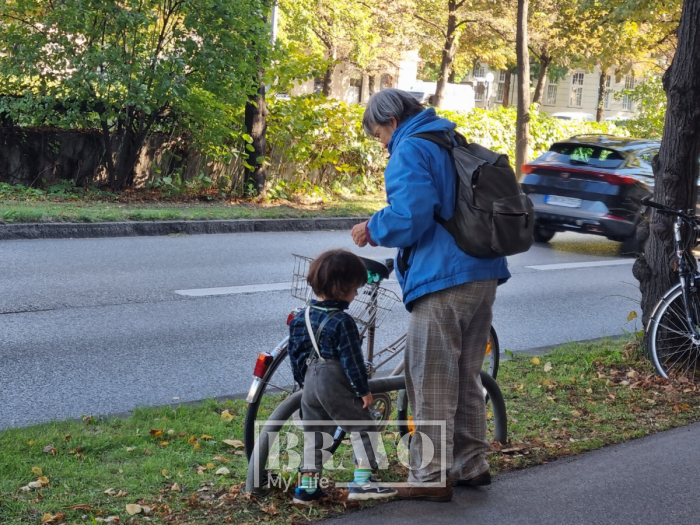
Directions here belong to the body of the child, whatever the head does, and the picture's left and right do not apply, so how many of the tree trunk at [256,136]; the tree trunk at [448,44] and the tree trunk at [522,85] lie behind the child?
0

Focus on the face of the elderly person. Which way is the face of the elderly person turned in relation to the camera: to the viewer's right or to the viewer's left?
to the viewer's left

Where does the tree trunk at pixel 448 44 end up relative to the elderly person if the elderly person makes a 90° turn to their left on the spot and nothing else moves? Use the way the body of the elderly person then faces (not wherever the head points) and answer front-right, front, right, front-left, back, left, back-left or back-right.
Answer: back

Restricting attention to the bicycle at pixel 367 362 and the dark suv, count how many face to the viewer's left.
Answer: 0

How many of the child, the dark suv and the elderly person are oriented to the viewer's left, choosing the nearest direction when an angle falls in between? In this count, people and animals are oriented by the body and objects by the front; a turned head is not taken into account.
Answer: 1

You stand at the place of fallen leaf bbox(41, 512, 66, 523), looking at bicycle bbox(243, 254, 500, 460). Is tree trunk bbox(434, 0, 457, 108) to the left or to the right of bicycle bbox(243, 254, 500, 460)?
left

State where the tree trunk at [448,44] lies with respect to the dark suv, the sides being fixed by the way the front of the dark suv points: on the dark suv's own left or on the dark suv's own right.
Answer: on the dark suv's own left

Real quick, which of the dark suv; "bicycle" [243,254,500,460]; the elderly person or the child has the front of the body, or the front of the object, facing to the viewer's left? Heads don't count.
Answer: the elderly person

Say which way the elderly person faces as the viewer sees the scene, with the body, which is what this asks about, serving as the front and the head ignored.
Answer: to the viewer's left

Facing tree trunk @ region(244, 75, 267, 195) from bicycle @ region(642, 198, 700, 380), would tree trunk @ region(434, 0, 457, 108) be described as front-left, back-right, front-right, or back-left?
front-right

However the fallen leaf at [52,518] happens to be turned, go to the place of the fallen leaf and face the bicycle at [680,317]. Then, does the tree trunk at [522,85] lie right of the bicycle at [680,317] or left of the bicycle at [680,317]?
left

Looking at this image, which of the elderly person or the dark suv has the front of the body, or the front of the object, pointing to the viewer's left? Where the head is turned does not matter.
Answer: the elderly person

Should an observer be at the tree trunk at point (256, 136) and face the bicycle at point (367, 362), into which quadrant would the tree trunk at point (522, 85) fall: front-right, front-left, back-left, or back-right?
back-left

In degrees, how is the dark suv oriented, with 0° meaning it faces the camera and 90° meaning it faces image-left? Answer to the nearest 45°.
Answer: approximately 225°

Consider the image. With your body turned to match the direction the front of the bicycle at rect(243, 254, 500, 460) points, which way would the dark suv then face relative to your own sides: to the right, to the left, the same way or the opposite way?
the same way

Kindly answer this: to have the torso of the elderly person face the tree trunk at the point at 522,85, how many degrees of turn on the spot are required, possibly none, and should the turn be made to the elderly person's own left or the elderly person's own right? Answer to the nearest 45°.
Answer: approximately 90° to the elderly person's own right
